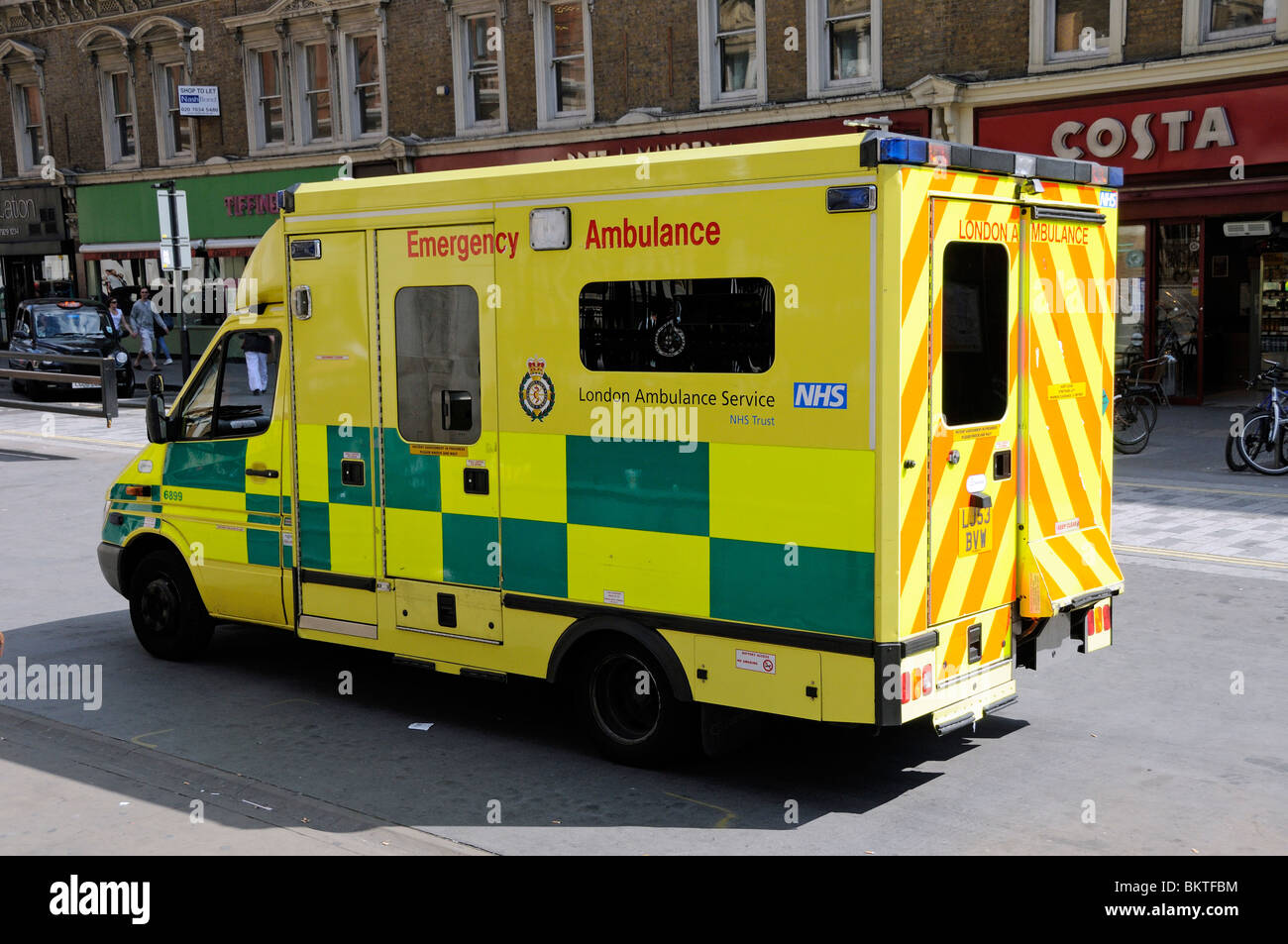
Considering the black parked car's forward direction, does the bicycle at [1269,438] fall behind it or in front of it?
in front

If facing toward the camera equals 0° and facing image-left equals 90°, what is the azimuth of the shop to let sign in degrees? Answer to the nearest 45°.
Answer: approximately 0°

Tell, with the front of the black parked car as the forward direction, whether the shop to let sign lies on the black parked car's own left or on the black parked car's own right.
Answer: on the black parked car's own left

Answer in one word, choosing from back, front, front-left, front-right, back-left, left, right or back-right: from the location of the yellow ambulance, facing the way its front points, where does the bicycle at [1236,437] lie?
right

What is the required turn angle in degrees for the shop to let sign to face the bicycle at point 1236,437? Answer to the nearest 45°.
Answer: approximately 45° to its left

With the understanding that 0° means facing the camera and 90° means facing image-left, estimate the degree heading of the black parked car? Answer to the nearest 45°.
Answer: approximately 315°

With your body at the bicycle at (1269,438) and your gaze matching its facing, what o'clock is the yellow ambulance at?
The yellow ambulance is roughly at 11 o'clock from the bicycle.

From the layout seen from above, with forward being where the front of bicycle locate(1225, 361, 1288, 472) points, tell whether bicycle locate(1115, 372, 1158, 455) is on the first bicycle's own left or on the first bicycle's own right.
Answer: on the first bicycle's own right

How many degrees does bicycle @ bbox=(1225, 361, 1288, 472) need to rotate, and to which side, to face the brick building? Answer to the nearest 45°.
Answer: approximately 90° to its right

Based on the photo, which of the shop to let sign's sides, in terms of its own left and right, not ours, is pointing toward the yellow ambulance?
front

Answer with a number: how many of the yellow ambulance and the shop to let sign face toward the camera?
1

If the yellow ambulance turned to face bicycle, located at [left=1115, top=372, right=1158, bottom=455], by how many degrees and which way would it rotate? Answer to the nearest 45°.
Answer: approximately 90° to its right

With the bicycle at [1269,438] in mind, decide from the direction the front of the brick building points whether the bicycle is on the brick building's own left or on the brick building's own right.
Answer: on the brick building's own left

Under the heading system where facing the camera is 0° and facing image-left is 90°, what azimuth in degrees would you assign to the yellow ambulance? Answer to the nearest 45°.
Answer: approximately 135°
